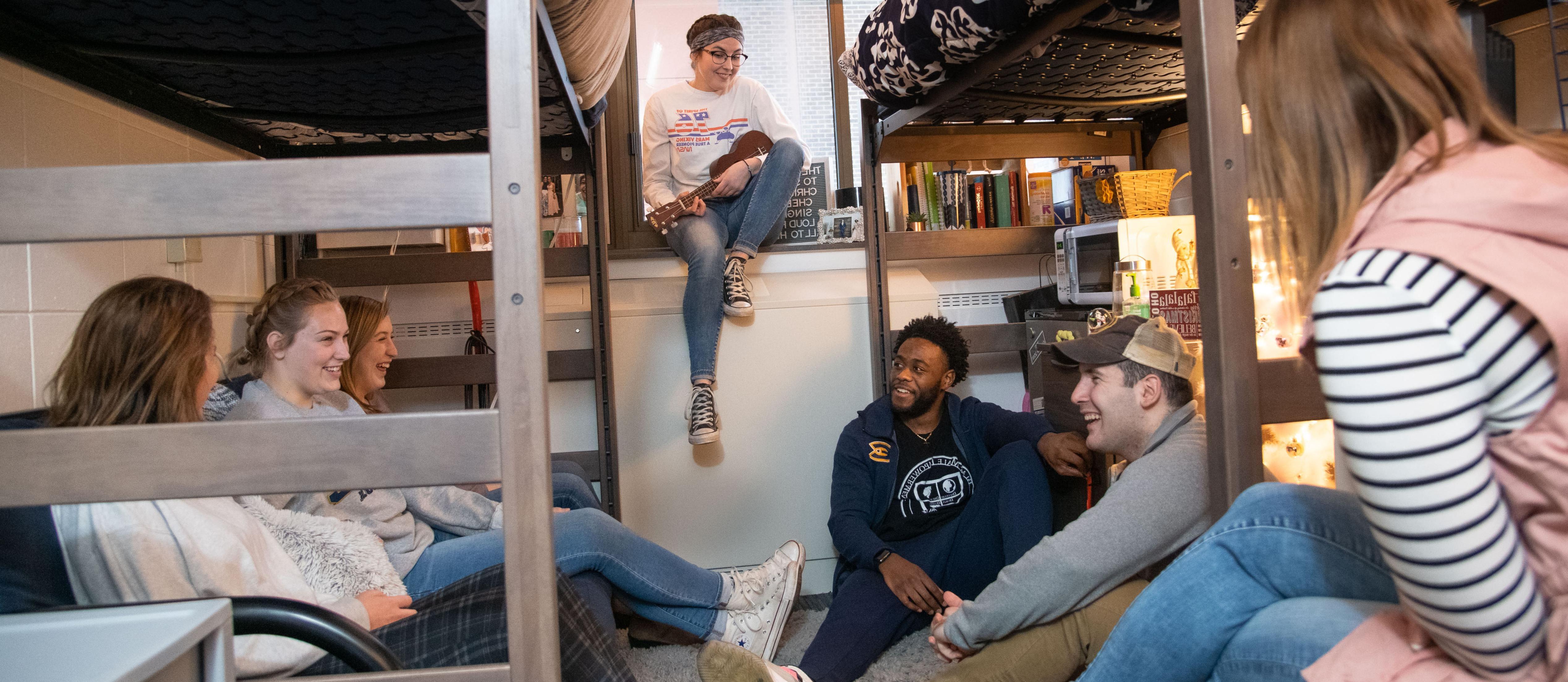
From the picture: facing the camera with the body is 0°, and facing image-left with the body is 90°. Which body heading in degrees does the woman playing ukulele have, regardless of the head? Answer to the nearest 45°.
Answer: approximately 0°

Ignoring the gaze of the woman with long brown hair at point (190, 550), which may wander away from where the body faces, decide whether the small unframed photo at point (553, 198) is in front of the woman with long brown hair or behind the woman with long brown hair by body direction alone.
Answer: in front

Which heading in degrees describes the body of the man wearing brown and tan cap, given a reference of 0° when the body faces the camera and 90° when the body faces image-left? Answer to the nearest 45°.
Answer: approximately 90°

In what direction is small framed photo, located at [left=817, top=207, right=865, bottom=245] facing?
toward the camera

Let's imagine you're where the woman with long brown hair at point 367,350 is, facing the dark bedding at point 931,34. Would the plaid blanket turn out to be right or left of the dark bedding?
right

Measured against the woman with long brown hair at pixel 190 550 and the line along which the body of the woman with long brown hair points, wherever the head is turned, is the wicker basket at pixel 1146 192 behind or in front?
in front

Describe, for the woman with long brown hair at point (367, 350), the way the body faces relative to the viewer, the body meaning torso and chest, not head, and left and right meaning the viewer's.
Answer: facing to the right of the viewer

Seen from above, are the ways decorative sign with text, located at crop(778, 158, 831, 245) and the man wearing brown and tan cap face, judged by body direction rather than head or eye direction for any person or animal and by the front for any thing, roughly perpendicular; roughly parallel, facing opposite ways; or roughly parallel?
roughly perpendicular

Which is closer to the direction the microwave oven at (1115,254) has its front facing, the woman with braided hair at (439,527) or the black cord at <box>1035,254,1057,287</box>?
the woman with braided hair

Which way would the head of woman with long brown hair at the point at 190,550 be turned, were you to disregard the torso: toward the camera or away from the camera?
away from the camera

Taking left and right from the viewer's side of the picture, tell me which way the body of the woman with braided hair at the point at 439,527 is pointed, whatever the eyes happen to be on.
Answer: facing to the right of the viewer
